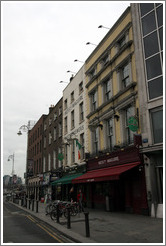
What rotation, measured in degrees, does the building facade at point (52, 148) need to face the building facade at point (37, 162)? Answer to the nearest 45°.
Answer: approximately 90° to its right

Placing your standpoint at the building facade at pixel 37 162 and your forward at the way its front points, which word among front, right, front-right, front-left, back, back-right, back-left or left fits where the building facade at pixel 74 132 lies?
left

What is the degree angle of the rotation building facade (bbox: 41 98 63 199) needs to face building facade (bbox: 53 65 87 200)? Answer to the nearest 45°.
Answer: approximately 90° to its left

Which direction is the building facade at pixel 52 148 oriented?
to the viewer's left

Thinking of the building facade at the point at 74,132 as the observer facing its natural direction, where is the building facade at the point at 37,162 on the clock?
the building facade at the point at 37,162 is roughly at 4 o'clock from the building facade at the point at 74,132.

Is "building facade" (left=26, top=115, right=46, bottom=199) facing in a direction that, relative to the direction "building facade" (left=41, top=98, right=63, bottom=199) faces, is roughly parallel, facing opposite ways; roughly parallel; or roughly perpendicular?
roughly parallel

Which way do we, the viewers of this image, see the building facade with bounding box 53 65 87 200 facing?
facing the viewer and to the left of the viewer

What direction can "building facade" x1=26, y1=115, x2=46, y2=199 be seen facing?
to the viewer's left

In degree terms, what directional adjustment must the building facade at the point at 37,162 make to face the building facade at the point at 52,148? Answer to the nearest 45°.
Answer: approximately 90° to its left

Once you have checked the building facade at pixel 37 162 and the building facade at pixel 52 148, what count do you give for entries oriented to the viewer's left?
2

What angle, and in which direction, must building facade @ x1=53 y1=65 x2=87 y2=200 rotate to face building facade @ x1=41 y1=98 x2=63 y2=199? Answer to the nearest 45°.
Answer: approximately 135° to its right
